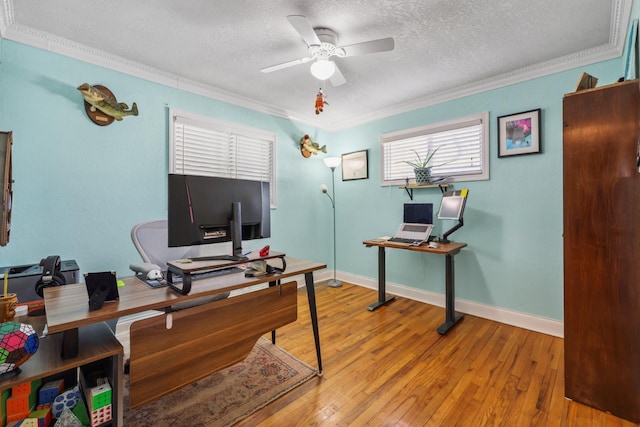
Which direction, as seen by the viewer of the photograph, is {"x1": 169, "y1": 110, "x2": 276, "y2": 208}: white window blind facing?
facing the viewer and to the right of the viewer

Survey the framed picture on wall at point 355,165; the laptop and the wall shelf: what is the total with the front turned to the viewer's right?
0

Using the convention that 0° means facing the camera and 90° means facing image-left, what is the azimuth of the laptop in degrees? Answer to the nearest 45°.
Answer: approximately 45°

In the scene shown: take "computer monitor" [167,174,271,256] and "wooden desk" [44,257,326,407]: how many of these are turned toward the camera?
0

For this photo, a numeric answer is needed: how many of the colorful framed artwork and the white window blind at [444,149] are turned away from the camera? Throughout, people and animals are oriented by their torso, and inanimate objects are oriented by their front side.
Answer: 0

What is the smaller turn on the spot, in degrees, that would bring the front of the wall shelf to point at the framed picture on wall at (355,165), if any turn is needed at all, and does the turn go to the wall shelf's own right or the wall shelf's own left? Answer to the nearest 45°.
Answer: approximately 90° to the wall shelf's own right

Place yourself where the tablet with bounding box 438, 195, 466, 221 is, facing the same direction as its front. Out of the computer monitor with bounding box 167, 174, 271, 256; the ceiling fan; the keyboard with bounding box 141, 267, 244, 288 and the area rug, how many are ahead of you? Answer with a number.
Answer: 4

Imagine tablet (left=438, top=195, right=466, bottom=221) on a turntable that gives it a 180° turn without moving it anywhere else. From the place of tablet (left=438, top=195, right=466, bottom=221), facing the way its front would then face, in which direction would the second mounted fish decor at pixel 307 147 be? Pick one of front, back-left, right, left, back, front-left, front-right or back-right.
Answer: back-left

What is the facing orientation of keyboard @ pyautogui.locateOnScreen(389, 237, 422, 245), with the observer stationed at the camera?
facing the viewer and to the left of the viewer

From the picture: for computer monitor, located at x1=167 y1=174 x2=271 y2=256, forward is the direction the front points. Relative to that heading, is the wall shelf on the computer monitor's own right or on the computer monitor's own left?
on the computer monitor's own right

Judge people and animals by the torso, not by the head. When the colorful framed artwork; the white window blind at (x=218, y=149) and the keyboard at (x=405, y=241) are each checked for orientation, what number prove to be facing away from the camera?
0

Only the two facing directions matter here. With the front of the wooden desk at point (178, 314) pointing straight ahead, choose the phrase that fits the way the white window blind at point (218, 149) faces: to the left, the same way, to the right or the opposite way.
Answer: the opposite way
